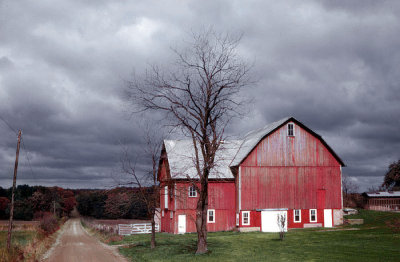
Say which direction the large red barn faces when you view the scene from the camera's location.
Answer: facing the viewer

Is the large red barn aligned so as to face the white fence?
no
